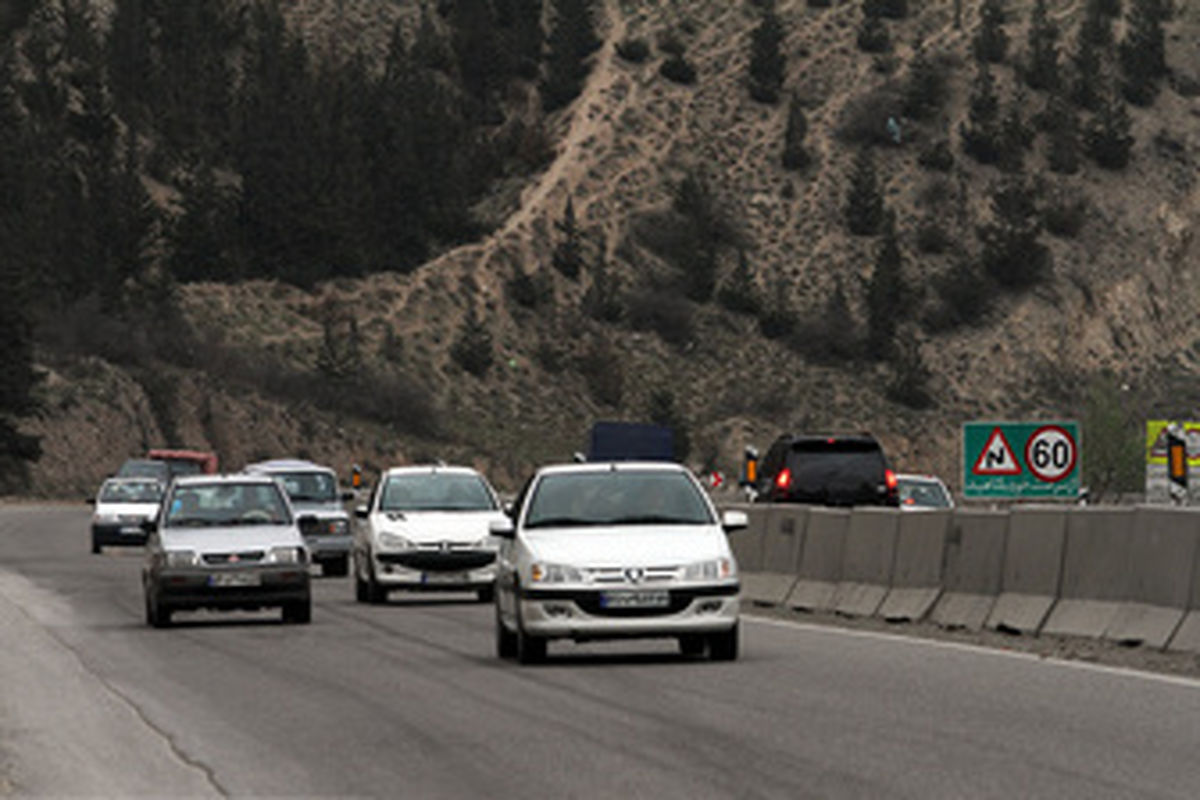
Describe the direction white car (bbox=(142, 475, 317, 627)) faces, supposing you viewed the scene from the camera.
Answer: facing the viewer

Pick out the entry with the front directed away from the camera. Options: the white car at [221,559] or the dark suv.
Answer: the dark suv

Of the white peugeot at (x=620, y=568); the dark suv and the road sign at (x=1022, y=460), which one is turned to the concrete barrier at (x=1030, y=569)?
the road sign

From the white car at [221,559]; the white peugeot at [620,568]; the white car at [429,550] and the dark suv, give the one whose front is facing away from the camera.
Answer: the dark suv

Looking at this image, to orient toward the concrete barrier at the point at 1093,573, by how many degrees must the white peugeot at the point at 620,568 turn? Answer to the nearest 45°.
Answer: approximately 90° to its left

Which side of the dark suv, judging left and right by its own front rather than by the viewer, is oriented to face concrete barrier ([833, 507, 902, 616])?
back

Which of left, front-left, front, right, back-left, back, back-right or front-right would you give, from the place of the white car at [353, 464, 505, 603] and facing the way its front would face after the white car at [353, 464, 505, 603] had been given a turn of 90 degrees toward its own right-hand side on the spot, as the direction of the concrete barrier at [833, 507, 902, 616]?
back-left

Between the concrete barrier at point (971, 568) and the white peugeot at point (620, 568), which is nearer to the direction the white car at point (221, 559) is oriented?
the white peugeot

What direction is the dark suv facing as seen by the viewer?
away from the camera

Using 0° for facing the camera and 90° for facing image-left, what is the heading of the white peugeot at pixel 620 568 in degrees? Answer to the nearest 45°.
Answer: approximately 0°
